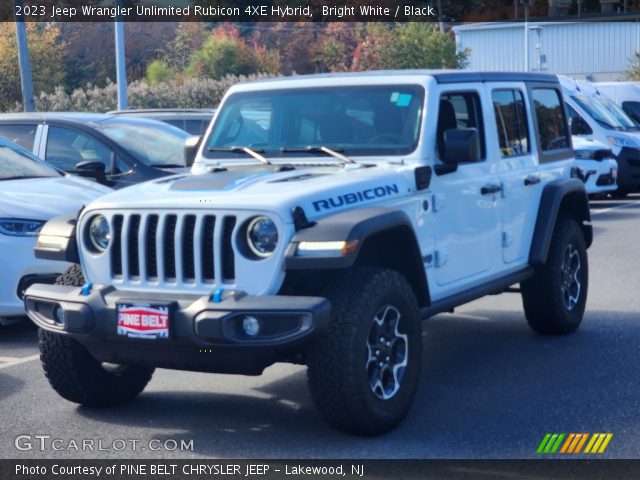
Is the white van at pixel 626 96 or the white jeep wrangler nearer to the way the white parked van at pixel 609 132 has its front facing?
the white jeep wrangler

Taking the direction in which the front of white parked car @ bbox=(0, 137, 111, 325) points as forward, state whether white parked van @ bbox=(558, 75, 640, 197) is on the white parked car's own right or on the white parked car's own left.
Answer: on the white parked car's own left

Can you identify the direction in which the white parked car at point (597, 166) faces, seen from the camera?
facing the viewer and to the right of the viewer

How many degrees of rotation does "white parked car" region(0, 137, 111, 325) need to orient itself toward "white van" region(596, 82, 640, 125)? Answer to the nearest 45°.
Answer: approximately 90° to its left

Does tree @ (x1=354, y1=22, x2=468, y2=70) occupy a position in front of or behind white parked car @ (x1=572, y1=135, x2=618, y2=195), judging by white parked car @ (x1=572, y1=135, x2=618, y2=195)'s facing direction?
behind

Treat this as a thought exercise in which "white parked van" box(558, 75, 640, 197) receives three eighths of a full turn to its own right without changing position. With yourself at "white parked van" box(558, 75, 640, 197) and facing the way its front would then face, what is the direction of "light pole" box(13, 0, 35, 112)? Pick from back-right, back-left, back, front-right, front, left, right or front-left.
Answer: front

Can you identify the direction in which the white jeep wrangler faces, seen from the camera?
facing the viewer and to the left of the viewer

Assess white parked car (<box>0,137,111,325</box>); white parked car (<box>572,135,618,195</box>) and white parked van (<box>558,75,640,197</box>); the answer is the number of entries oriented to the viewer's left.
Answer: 0

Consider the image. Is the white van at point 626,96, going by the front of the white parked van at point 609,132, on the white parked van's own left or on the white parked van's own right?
on the white parked van's own left
